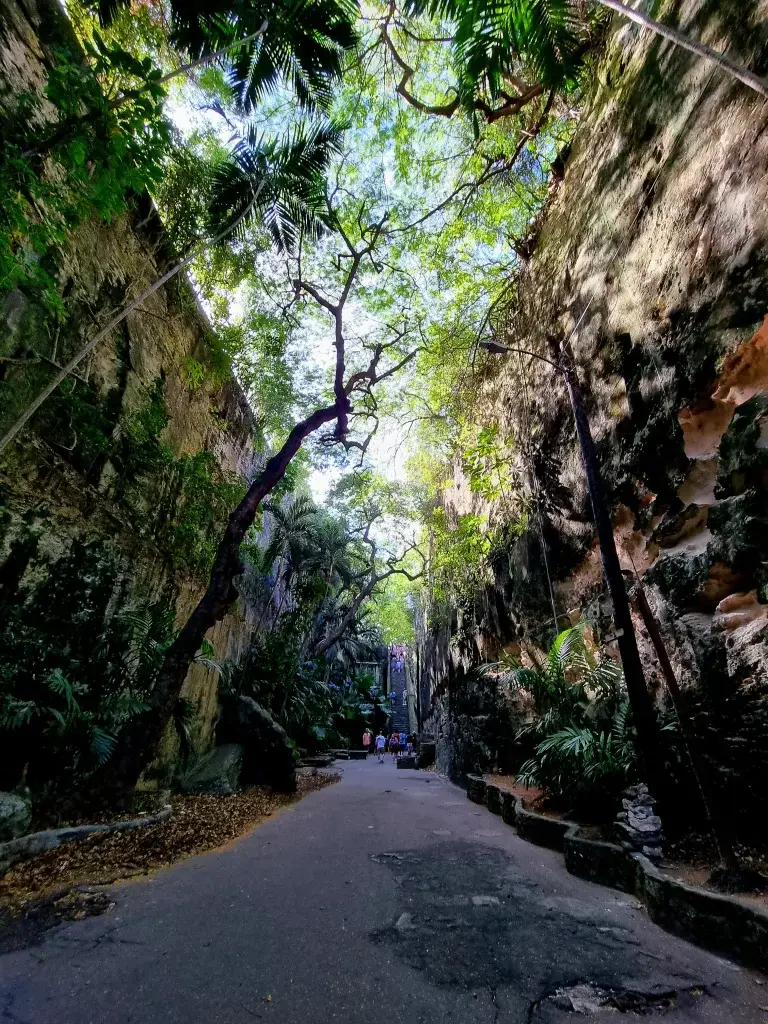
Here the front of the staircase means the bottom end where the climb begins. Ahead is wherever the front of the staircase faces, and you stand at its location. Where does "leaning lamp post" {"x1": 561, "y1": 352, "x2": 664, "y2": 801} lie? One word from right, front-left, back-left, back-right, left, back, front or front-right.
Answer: front

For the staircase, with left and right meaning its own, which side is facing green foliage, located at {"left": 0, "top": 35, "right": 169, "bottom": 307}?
front

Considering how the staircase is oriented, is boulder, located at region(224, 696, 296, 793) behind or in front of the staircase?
in front

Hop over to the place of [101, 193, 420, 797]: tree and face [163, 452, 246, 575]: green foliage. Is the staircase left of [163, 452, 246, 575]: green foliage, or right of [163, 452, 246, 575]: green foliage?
right

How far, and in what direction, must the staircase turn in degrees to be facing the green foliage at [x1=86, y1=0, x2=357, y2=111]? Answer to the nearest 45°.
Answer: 0° — it already faces it

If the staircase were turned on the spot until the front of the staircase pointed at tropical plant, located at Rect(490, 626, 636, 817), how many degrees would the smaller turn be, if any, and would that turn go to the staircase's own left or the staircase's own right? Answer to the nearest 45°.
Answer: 0° — it already faces it

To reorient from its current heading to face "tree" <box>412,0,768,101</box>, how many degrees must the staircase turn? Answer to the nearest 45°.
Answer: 0° — it already faces it

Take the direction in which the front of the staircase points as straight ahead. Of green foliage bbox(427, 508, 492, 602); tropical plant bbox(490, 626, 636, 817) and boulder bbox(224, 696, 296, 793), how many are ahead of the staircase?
3

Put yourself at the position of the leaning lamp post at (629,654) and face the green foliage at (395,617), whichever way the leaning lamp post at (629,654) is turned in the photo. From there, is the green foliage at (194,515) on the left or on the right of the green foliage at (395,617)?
left

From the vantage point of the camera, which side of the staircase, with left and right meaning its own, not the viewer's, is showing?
front

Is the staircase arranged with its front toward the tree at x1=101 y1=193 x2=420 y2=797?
yes

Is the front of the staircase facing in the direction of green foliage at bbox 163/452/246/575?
yes

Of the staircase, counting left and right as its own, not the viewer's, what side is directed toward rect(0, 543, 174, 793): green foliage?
front

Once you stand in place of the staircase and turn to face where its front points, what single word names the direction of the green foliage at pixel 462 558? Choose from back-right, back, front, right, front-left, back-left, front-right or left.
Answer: front
